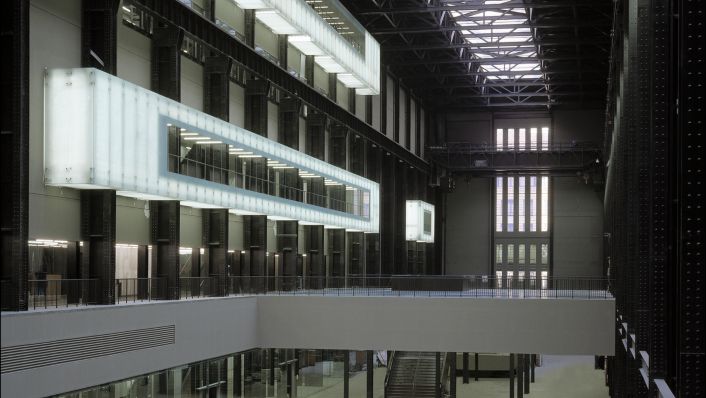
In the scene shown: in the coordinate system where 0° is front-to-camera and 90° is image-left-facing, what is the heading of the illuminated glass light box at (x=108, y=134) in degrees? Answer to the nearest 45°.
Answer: approximately 315°
